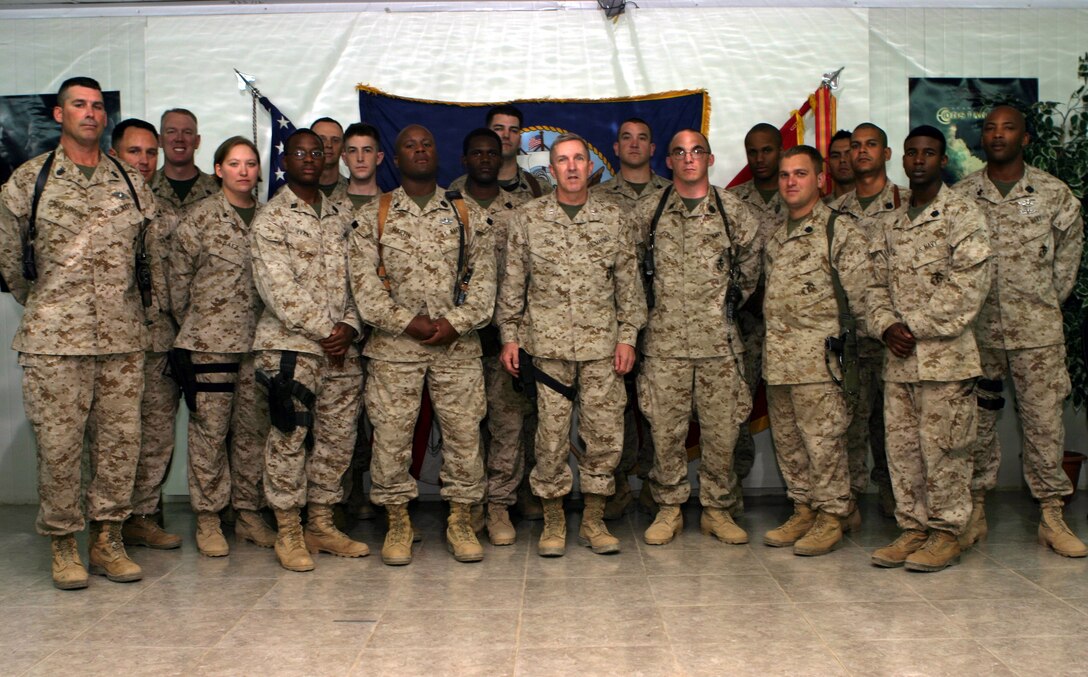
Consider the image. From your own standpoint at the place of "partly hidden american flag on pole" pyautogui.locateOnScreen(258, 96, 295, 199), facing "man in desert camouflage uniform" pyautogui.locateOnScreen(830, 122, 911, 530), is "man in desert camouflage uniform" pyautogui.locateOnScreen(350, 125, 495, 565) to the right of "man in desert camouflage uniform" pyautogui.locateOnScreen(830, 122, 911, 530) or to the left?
right

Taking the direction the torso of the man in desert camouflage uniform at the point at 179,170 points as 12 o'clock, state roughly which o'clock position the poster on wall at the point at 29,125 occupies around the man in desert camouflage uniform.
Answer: The poster on wall is roughly at 5 o'clock from the man in desert camouflage uniform.

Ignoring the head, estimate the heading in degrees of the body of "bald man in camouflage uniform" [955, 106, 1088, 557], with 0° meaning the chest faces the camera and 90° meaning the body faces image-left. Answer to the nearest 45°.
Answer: approximately 0°

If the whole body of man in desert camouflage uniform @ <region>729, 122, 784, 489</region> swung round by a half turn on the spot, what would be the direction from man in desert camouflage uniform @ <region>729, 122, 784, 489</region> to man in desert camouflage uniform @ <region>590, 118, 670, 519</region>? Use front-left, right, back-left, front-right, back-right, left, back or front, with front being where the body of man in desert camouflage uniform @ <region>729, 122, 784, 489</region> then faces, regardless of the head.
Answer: left

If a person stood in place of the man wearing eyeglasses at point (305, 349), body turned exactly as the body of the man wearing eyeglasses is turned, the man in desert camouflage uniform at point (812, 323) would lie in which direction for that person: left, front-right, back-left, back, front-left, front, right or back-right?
front-left

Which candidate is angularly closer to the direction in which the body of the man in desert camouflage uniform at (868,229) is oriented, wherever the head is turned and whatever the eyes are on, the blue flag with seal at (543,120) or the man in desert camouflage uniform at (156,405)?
the man in desert camouflage uniform

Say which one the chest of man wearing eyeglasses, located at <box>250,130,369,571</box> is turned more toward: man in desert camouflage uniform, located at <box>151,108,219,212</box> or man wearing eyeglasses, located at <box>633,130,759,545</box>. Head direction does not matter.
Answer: the man wearing eyeglasses

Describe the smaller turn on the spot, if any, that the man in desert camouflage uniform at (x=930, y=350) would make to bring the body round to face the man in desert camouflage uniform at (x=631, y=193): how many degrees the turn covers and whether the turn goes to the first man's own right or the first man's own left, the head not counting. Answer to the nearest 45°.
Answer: approximately 90° to the first man's own right
